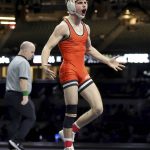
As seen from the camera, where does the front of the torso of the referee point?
to the viewer's right

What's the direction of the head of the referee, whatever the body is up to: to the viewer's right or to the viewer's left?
to the viewer's right
